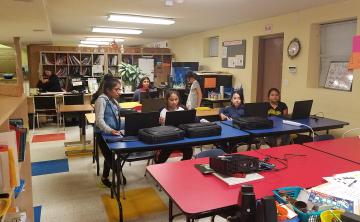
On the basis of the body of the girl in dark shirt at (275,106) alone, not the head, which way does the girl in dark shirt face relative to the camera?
toward the camera

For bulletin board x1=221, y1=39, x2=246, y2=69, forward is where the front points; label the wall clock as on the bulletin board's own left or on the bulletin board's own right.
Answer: on the bulletin board's own left

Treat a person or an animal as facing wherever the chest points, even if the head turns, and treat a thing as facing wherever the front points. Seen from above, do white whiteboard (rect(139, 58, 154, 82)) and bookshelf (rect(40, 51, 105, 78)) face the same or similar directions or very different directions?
same or similar directions

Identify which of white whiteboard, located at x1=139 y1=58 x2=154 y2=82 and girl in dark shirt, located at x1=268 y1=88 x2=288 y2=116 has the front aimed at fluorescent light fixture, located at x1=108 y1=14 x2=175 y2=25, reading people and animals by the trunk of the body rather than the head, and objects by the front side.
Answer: the white whiteboard

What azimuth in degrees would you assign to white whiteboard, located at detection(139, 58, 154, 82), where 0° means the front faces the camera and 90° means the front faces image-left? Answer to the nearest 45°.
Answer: approximately 0°

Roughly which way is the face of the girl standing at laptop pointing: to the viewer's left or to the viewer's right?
to the viewer's right

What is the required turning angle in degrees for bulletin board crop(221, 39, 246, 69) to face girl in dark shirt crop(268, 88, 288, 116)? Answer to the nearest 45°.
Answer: approximately 45° to its left

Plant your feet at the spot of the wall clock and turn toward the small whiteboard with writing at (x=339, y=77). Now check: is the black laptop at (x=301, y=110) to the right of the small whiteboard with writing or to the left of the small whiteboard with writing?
right

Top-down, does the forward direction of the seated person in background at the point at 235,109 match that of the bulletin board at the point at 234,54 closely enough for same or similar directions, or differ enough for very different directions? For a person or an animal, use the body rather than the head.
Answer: same or similar directions

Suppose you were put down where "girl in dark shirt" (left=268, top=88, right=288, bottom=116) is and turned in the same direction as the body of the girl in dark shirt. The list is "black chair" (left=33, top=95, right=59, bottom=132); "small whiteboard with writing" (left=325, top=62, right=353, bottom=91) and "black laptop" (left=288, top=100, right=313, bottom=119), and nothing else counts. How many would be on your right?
1

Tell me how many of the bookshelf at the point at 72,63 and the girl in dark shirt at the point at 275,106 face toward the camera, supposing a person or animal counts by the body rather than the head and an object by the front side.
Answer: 2

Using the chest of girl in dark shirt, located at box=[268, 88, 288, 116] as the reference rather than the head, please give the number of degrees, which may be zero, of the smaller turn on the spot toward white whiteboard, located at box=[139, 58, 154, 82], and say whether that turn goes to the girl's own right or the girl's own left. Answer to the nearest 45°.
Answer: approximately 135° to the girl's own right

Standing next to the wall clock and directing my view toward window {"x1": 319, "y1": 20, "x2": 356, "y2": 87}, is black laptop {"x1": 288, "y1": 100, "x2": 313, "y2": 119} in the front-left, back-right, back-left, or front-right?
front-right

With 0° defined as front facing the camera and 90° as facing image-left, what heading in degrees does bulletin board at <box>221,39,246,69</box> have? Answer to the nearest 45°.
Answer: approximately 45°

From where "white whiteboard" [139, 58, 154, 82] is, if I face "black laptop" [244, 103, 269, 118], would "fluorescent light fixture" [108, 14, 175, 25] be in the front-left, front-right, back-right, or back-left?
front-right

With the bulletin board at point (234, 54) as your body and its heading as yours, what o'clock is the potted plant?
The potted plant is roughly at 2 o'clock from the bulletin board.

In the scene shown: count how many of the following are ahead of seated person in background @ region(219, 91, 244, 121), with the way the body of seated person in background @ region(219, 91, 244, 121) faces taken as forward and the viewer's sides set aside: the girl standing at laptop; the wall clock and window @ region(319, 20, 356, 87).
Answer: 1

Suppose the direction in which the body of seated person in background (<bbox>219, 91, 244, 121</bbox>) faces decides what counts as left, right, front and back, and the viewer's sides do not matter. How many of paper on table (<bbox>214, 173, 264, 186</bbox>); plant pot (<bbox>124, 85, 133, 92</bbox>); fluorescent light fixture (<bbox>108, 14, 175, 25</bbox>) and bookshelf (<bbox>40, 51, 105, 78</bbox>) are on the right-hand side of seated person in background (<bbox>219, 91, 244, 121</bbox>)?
3
